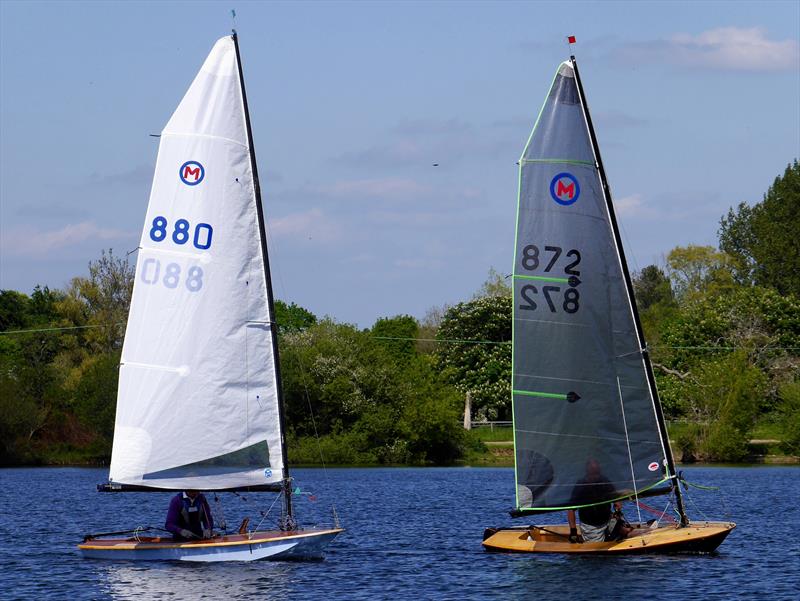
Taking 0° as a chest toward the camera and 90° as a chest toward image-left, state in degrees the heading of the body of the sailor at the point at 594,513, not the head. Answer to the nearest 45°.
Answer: approximately 0°

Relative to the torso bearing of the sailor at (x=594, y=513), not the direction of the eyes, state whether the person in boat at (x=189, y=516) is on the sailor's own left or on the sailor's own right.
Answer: on the sailor's own right

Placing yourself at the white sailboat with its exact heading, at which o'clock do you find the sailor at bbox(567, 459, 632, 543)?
The sailor is roughly at 12 o'clock from the white sailboat.

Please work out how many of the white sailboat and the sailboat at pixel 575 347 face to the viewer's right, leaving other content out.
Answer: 2

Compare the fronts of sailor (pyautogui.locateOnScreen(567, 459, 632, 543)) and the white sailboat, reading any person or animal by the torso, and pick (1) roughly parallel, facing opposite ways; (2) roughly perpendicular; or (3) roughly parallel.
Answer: roughly perpendicular

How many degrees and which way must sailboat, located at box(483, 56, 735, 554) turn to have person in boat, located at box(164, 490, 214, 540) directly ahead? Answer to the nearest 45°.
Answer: approximately 180°

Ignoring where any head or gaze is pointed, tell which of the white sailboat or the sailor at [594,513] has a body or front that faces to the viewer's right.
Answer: the white sailboat

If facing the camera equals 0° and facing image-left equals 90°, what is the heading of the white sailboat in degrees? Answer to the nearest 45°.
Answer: approximately 270°

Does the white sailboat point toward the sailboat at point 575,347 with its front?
yes

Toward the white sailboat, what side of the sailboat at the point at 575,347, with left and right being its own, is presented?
back

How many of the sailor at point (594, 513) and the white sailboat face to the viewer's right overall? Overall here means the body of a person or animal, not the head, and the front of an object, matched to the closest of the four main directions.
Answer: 1

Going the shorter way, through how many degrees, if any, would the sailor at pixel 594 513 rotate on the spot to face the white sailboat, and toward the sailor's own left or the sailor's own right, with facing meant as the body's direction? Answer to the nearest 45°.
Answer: approximately 90° to the sailor's own right

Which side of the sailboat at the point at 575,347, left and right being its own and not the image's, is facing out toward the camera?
right
